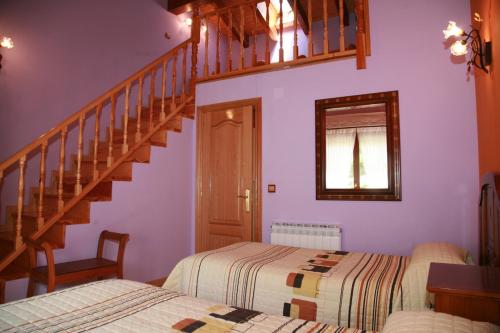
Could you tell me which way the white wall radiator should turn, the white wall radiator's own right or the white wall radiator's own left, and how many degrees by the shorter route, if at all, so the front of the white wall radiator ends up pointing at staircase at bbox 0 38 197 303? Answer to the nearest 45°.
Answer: approximately 45° to the white wall radiator's own right

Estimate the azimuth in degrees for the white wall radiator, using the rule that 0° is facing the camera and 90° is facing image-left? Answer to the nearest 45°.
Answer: approximately 45°

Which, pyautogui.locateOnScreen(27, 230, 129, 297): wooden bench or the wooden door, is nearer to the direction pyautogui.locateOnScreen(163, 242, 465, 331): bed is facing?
the wooden bench

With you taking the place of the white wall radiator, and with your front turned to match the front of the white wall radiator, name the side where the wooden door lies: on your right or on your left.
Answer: on your right

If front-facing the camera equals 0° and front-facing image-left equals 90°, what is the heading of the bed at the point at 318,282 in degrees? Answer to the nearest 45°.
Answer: approximately 90°

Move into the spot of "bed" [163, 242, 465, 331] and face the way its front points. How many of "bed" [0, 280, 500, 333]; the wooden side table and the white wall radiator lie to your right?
1
